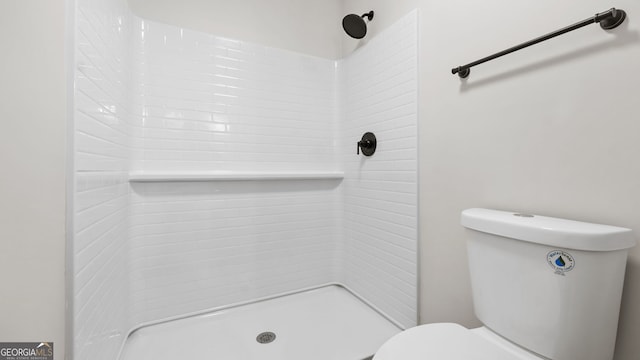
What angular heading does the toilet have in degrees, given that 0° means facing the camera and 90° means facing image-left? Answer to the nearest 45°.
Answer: approximately 45°

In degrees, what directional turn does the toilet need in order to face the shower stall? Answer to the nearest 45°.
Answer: approximately 45° to its right
